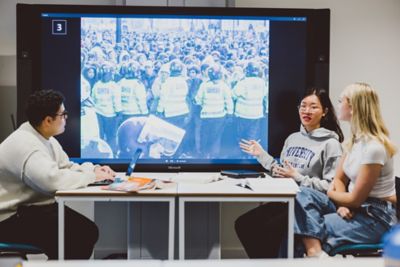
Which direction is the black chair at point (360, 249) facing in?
to the viewer's left

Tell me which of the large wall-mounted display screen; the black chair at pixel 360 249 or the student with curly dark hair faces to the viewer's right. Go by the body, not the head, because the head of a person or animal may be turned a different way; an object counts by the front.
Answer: the student with curly dark hair

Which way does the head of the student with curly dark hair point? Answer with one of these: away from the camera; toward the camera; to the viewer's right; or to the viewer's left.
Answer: to the viewer's right

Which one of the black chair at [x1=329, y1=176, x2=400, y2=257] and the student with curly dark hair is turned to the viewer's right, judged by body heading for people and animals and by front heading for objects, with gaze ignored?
the student with curly dark hair

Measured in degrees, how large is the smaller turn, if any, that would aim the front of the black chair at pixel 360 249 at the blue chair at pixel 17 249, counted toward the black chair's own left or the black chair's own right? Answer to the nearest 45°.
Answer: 0° — it already faces it

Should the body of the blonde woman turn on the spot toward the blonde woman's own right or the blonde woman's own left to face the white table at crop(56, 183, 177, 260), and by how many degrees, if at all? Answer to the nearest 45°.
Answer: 0° — they already face it

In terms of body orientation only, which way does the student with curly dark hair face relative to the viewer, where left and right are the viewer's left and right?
facing to the right of the viewer

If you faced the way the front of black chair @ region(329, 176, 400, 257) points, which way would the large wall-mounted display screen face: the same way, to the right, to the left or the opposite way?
to the left

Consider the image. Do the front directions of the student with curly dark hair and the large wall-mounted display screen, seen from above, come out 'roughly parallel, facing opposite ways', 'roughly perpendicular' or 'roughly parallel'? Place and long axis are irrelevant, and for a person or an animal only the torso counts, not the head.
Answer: roughly perpendicular

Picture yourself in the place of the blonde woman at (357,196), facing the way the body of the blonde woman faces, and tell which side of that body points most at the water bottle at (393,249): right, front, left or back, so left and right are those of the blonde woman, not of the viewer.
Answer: left

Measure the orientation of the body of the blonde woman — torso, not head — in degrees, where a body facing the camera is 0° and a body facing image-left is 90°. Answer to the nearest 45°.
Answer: approximately 90°

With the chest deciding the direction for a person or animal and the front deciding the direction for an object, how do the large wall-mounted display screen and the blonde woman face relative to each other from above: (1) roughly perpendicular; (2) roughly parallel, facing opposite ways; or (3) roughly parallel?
roughly perpendicular
